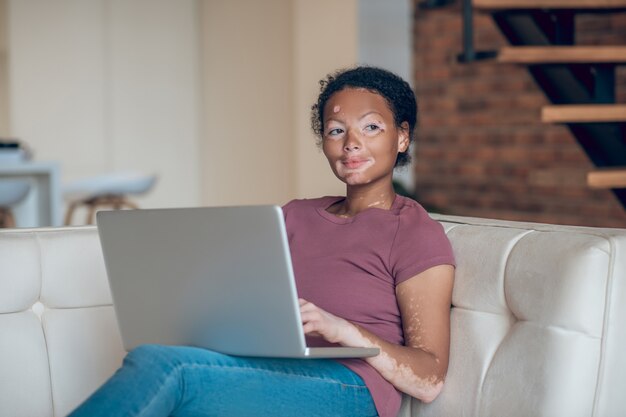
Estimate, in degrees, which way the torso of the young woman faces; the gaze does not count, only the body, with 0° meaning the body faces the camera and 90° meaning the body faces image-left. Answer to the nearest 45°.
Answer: approximately 45°

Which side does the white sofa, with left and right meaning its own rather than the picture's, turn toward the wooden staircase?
back

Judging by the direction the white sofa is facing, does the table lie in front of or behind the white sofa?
behind

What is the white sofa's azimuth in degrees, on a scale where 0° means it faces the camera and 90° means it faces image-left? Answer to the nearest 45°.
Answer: approximately 0°

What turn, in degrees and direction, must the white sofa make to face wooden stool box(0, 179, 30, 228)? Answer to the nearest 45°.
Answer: approximately 135° to its right

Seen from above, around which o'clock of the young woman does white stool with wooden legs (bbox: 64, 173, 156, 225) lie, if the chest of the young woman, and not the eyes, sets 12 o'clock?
The white stool with wooden legs is roughly at 4 o'clock from the young woman.
